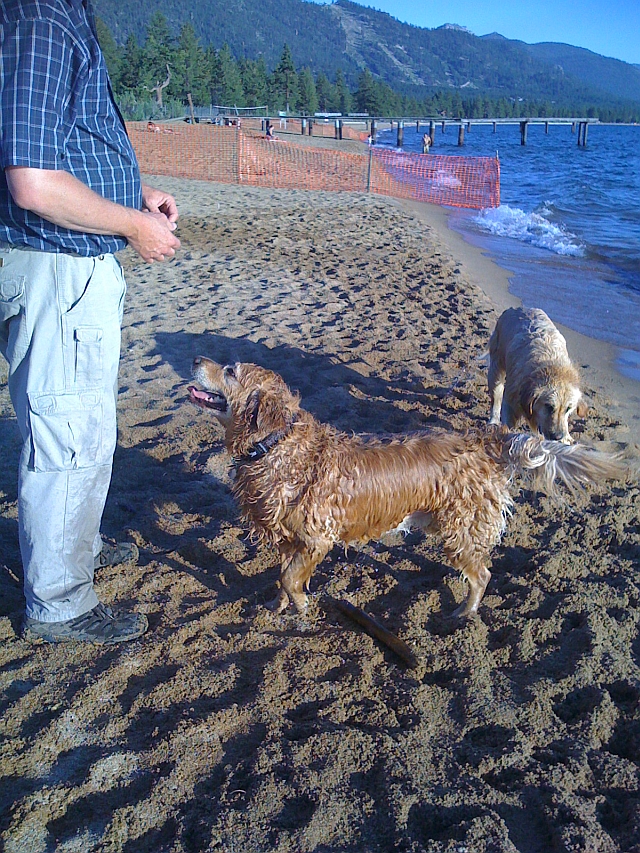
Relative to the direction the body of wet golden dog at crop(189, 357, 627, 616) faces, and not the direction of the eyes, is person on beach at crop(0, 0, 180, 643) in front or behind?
in front

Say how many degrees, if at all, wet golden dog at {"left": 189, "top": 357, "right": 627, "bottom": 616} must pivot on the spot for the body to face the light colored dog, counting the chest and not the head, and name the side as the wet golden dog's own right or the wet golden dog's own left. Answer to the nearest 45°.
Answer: approximately 135° to the wet golden dog's own right

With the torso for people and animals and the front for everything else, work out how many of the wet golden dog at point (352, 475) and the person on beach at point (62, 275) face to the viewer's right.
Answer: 1

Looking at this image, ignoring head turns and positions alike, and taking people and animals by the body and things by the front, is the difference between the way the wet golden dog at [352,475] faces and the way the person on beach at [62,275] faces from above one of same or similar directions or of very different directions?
very different directions

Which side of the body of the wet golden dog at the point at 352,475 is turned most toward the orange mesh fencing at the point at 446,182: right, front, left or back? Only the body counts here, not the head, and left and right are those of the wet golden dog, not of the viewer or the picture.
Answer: right

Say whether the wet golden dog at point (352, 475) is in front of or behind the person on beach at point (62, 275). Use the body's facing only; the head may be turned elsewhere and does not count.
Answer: in front

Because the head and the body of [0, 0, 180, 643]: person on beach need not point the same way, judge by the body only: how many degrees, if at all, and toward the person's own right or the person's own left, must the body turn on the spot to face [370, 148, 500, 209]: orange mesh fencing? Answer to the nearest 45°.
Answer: approximately 45° to the person's own left

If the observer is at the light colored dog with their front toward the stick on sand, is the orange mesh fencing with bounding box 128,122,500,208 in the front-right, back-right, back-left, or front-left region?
back-right

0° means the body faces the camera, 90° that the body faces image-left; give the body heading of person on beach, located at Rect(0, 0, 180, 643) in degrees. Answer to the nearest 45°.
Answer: approximately 270°

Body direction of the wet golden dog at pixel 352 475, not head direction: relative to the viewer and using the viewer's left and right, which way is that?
facing to the left of the viewer
